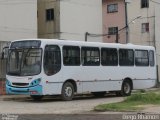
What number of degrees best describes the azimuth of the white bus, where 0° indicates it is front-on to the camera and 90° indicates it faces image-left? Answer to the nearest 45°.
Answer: approximately 45°
